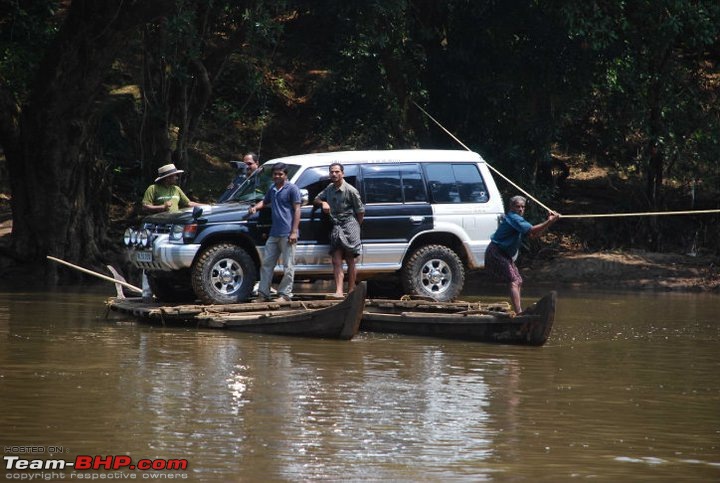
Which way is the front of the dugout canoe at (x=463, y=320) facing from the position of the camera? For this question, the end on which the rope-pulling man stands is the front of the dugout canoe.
facing to the right of the viewer
